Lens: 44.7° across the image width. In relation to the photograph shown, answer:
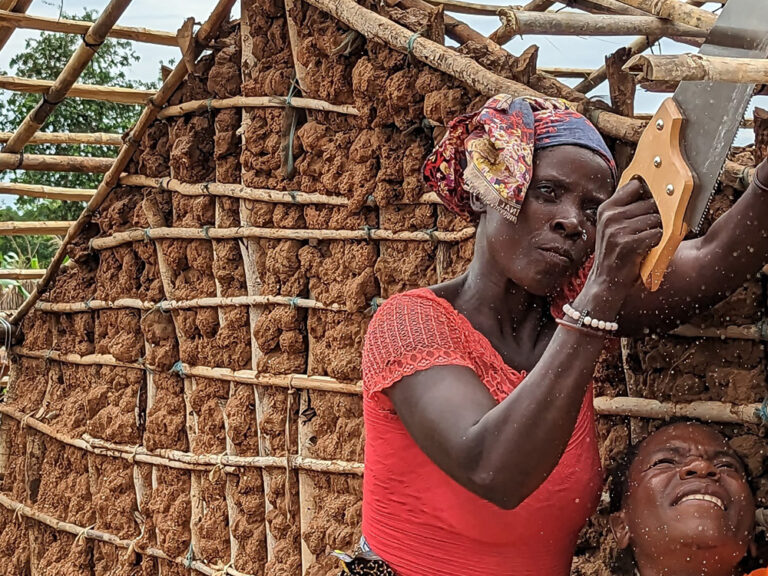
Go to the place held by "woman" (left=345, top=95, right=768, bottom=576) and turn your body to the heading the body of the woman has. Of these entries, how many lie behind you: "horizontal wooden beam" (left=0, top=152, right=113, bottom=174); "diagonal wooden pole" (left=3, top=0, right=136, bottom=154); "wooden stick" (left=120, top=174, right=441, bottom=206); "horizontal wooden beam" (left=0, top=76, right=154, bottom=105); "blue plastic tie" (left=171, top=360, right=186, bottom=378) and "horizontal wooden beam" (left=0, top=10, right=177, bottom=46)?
6

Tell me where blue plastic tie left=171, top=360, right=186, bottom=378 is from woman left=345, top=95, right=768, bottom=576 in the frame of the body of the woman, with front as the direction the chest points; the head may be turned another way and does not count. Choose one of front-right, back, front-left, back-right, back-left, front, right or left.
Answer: back

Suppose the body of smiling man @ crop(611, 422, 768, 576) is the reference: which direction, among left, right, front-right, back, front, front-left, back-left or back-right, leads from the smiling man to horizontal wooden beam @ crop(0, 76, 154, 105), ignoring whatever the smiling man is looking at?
back-right

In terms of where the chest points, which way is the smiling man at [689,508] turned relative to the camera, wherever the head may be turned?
toward the camera

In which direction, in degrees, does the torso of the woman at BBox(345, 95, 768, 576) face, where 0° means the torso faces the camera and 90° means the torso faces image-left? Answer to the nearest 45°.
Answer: approximately 315°

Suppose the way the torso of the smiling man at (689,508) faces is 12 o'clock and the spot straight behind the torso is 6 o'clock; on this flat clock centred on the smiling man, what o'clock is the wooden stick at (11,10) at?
The wooden stick is roughly at 4 o'clock from the smiling man.

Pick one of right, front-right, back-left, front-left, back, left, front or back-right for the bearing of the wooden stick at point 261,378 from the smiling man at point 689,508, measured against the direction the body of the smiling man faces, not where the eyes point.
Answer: back-right

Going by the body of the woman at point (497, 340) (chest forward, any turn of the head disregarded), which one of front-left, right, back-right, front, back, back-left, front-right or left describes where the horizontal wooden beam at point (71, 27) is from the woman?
back
